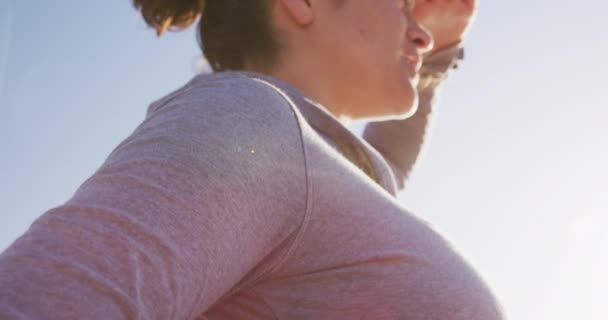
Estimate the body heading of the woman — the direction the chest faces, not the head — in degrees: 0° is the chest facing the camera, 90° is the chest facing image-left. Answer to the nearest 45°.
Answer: approximately 270°

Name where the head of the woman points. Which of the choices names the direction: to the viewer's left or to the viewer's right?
to the viewer's right
